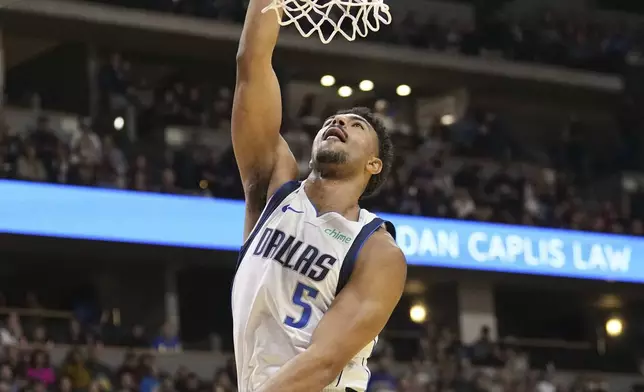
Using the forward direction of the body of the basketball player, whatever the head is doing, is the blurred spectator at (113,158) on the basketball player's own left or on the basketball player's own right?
on the basketball player's own right

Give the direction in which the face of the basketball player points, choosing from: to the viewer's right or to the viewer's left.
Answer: to the viewer's left

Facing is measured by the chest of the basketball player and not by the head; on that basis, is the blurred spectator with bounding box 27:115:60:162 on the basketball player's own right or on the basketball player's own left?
on the basketball player's own right

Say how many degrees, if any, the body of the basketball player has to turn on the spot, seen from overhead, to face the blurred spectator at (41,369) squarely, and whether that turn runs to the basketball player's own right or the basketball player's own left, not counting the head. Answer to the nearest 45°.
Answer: approximately 135° to the basketball player's own right

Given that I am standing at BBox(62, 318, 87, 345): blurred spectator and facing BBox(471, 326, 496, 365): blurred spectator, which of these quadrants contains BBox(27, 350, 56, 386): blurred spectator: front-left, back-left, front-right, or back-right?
back-right

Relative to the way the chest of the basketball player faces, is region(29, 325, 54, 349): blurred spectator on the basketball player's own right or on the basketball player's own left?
on the basketball player's own right

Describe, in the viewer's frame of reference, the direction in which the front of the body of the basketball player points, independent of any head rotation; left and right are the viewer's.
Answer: facing the viewer and to the left of the viewer

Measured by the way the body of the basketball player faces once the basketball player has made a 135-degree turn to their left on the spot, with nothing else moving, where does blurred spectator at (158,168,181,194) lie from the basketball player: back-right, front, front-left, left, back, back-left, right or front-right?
left

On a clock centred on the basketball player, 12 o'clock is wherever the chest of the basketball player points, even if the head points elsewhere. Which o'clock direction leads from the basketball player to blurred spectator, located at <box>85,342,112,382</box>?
The blurred spectator is roughly at 4 o'clock from the basketball player.

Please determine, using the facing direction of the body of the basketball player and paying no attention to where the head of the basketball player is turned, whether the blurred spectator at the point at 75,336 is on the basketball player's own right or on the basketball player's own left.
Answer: on the basketball player's own right

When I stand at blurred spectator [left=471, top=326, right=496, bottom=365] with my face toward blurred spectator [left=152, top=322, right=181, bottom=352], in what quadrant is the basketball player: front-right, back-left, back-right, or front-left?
front-left

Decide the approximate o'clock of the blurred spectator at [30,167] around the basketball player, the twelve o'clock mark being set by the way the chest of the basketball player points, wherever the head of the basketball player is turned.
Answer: The blurred spectator is roughly at 4 o'clock from the basketball player.

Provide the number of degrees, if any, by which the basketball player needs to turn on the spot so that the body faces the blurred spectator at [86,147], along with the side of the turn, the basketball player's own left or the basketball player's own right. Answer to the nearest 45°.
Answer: approximately 135° to the basketball player's own right
